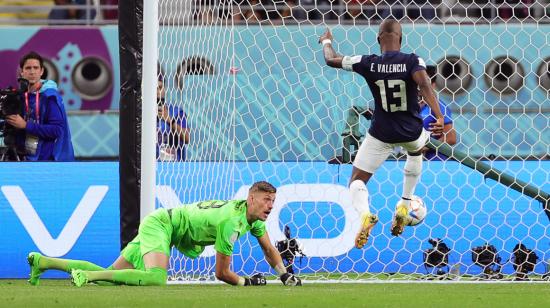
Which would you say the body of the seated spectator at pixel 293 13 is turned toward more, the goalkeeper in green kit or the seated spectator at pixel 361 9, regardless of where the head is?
the goalkeeper in green kit

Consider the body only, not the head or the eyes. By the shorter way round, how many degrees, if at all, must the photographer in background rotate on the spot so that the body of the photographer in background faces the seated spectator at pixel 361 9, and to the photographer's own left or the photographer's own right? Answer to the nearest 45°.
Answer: approximately 135° to the photographer's own left

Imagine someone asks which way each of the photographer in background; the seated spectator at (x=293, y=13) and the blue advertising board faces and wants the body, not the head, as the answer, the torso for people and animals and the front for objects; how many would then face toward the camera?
3

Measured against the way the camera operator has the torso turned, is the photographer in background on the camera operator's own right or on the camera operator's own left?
on the camera operator's own left

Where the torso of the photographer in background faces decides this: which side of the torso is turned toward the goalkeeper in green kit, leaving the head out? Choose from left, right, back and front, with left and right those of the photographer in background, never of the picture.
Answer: front

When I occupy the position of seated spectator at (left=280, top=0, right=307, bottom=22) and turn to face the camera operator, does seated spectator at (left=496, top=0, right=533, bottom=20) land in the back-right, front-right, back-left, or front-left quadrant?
back-left

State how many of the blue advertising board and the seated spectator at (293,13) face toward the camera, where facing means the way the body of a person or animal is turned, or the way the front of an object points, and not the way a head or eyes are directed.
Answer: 2

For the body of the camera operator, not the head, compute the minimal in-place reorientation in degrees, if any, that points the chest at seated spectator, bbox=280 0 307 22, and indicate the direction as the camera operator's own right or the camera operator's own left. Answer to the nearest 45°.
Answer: approximately 135° to the camera operator's own left
